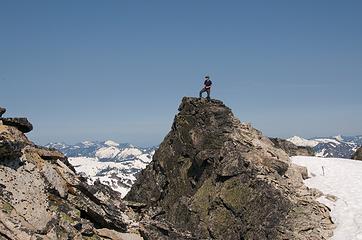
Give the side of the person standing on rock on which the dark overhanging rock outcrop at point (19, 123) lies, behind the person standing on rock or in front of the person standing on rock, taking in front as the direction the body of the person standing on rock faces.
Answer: in front

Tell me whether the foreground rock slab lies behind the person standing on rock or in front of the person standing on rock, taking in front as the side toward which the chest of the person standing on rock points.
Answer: in front

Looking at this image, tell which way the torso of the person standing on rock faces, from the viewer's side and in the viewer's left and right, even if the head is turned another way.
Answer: facing the viewer and to the left of the viewer
